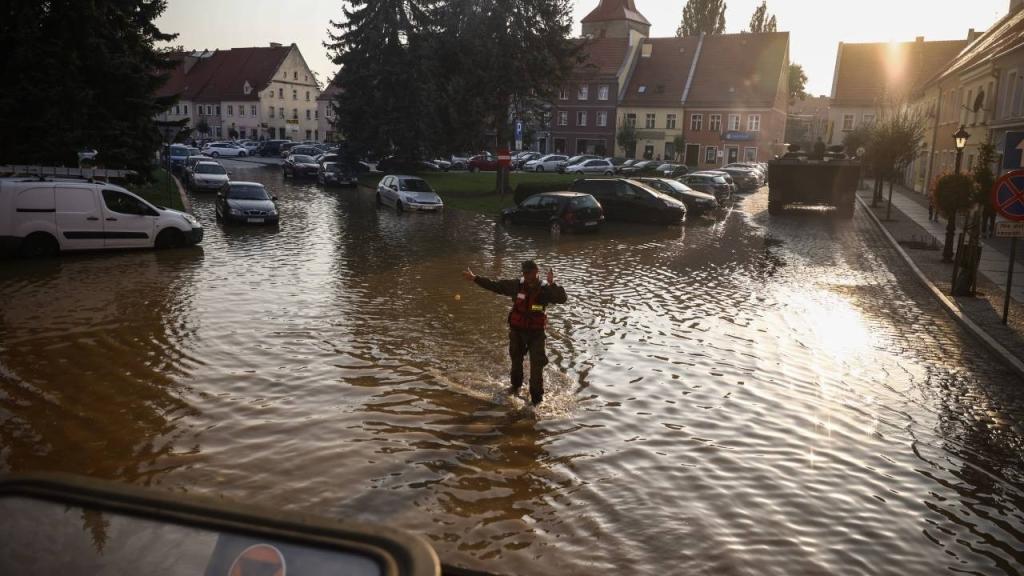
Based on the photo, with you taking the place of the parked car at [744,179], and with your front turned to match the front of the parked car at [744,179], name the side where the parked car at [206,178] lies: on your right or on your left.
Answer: on your right

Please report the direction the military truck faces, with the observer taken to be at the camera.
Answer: facing away from the viewer

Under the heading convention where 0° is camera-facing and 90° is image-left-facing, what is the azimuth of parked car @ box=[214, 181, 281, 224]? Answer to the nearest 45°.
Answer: approximately 315°

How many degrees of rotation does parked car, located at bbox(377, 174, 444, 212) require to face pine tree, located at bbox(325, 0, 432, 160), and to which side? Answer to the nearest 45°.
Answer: approximately 135° to its left

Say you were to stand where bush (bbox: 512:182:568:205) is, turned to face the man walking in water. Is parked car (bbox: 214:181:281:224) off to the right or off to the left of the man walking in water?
right

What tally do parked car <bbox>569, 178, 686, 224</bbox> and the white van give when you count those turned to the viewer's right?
2

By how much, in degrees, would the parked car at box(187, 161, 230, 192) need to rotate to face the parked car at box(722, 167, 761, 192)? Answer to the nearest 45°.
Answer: approximately 90° to its left

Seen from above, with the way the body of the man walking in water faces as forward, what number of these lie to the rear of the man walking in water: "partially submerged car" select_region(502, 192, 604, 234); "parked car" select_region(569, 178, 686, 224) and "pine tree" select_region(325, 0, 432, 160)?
3

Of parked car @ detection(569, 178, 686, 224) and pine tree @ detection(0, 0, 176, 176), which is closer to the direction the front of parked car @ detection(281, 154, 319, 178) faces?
the parked car

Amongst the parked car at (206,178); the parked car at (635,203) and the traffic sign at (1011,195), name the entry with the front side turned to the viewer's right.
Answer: the parked car at (635,203)

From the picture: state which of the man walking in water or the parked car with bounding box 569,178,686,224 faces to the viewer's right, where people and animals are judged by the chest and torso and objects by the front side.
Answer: the parked car

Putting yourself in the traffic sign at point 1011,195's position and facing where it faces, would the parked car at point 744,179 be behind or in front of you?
behind

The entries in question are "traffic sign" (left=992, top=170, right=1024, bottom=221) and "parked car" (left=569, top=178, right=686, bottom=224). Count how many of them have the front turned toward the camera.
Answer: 1
